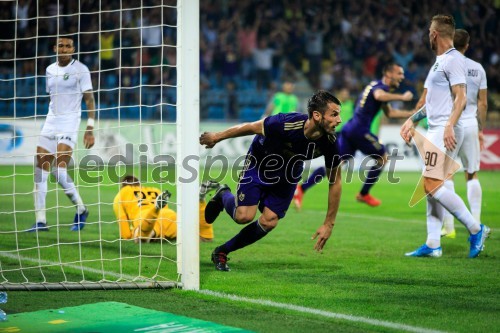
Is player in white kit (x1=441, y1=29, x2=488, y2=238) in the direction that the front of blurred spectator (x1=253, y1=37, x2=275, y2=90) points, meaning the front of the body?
yes

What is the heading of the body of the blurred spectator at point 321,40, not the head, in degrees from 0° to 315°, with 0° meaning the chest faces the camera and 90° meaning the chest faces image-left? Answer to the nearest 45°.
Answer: approximately 0°

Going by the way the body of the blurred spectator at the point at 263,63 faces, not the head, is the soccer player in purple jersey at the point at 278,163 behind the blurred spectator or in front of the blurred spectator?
in front

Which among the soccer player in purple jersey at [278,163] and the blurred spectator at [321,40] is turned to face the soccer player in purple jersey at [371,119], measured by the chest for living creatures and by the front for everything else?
the blurred spectator
